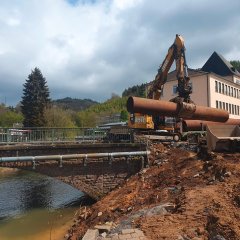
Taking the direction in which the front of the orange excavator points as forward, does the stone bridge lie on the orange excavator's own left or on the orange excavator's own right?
on the orange excavator's own right

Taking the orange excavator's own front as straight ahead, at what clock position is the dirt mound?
The dirt mound is roughly at 3 o'clock from the orange excavator.

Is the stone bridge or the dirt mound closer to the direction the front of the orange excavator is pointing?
the dirt mound

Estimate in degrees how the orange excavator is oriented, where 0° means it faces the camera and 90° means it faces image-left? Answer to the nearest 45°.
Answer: approximately 270°

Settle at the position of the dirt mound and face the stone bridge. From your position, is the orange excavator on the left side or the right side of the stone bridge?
right
